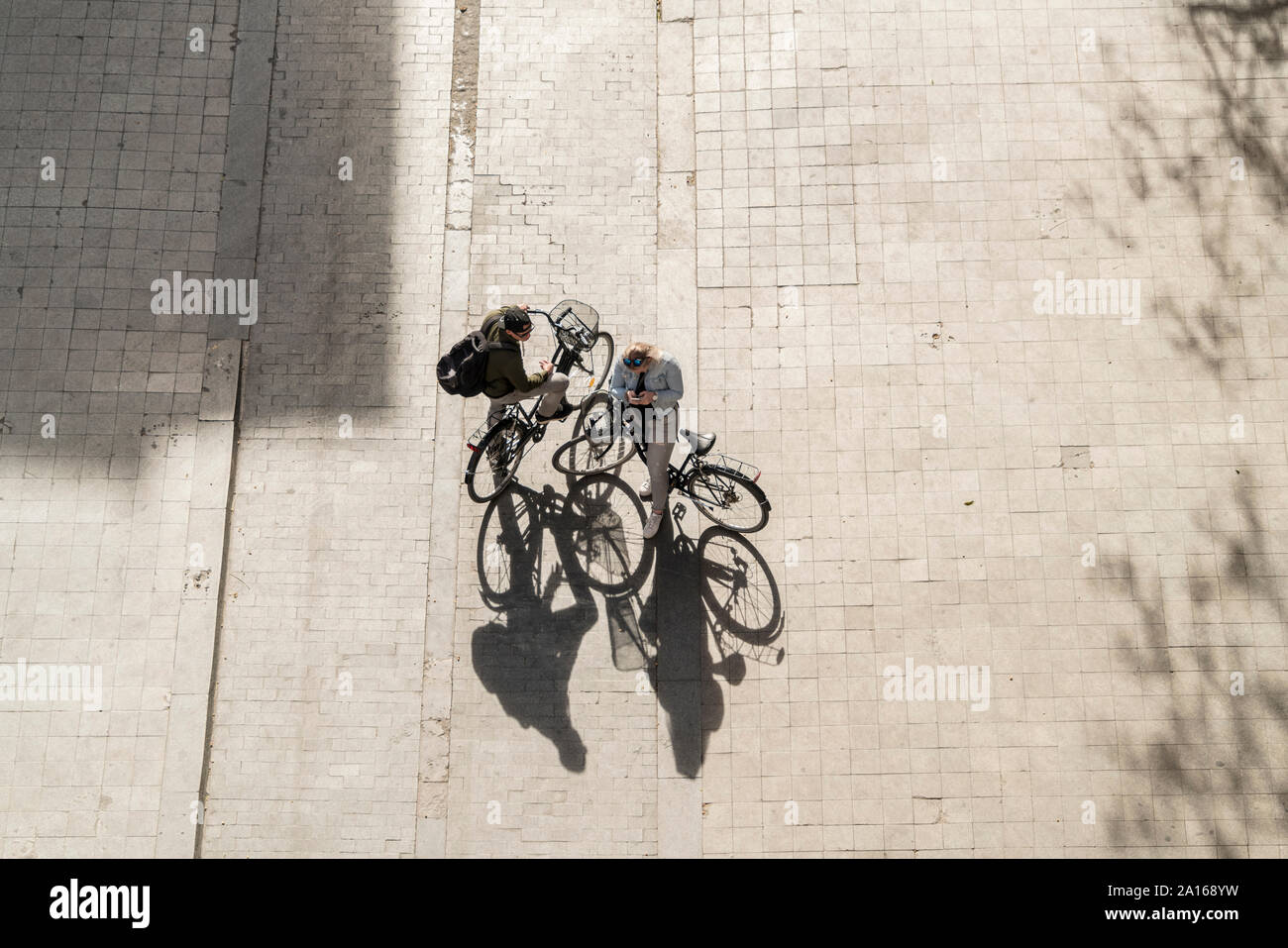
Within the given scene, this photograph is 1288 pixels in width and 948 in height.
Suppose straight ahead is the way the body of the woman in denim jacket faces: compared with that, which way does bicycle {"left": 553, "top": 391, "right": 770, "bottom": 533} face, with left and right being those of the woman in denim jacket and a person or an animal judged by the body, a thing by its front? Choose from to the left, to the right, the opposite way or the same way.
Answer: to the right

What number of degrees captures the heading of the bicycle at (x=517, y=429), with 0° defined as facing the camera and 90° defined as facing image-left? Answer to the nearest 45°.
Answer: approximately 225°

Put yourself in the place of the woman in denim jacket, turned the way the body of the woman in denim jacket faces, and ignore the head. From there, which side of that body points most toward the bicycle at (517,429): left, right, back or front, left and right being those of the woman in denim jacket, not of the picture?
right

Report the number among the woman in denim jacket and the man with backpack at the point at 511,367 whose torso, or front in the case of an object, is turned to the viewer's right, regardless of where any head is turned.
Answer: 1

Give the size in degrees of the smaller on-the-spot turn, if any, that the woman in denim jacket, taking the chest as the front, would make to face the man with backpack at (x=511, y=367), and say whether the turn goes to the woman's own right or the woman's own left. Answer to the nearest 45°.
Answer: approximately 45° to the woman's own right

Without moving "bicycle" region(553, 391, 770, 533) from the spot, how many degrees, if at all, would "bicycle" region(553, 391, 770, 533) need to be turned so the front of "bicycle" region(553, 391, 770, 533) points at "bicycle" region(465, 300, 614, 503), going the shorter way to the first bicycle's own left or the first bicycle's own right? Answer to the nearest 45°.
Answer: approximately 45° to the first bicycle's own left

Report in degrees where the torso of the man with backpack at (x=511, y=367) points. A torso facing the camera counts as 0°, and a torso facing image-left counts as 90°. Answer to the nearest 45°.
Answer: approximately 270°

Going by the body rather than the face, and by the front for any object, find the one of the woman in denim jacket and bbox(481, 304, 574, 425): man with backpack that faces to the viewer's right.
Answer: the man with backpack
